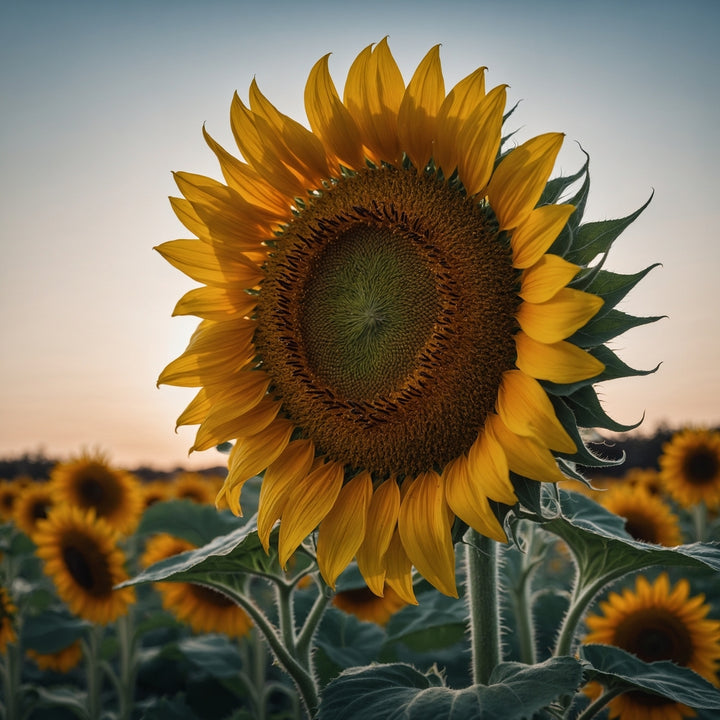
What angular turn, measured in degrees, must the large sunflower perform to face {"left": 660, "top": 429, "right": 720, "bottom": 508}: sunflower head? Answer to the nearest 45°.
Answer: approximately 180°

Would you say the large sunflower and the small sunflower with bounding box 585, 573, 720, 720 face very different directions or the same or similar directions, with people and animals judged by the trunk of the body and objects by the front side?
same or similar directions

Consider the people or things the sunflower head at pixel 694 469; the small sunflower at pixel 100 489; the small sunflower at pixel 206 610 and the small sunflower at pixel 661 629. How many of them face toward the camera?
4

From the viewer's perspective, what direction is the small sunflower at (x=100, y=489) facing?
toward the camera

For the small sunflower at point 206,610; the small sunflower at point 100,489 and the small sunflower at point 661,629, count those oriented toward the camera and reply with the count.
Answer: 3

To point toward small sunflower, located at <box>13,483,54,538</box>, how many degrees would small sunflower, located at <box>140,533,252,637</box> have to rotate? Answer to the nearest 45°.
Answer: approximately 135° to its right

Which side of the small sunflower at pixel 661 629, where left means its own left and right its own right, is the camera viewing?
front

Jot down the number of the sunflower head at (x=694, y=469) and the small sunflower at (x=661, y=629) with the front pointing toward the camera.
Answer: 2

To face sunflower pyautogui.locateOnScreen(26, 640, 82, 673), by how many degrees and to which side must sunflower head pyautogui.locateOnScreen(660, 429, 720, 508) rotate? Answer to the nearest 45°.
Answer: approximately 45° to its right

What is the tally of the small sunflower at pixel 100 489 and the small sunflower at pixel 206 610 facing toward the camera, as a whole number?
2

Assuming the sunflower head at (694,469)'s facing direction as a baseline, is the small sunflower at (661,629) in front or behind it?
in front

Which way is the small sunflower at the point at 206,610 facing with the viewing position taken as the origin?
facing the viewer

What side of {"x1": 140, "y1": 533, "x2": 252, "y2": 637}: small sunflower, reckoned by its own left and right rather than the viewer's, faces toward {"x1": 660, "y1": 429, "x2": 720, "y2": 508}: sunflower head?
left

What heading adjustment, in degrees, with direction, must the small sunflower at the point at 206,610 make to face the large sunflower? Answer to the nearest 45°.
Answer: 0° — it already faces it

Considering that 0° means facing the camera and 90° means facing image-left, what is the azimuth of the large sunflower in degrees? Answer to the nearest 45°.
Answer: approximately 45°

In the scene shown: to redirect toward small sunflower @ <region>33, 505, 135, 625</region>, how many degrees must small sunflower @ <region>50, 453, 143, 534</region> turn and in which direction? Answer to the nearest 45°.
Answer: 0° — it already faces it

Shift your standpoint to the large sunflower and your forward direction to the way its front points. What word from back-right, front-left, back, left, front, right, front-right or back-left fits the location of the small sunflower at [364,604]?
back-right
